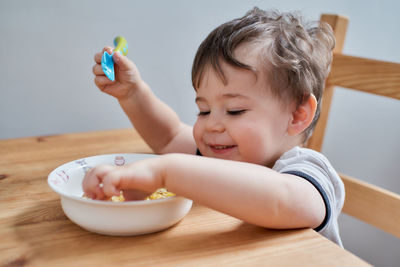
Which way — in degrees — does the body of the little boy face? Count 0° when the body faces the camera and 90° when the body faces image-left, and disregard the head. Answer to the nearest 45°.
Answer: approximately 45°

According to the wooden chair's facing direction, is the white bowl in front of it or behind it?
in front

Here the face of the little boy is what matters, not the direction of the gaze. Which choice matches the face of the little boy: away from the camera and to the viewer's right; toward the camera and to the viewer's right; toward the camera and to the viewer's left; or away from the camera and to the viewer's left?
toward the camera and to the viewer's left

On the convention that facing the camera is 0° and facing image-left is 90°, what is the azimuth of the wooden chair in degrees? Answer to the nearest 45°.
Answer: approximately 45°
